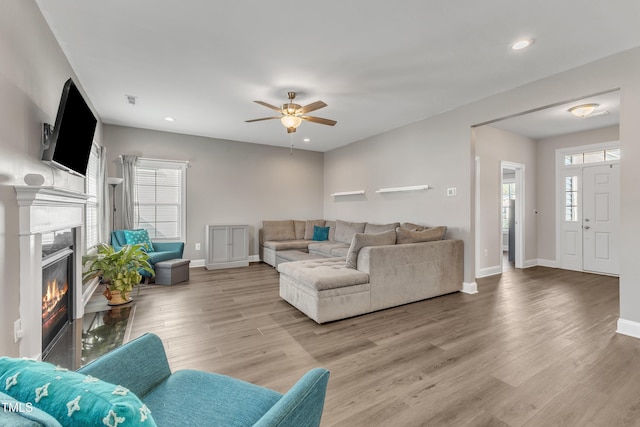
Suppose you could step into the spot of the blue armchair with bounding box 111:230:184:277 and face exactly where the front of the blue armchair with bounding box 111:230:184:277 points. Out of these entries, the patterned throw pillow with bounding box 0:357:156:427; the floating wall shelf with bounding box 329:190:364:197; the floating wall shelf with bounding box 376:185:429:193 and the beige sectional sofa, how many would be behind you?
0

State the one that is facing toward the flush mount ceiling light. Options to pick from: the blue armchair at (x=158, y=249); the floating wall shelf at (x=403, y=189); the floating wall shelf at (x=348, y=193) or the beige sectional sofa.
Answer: the blue armchair

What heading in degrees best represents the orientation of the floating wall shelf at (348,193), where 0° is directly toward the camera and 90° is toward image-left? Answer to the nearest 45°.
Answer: approximately 45°

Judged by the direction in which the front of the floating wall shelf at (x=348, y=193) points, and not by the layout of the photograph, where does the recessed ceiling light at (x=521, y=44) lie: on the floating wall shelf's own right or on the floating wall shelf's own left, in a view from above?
on the floating wall shelf's own left

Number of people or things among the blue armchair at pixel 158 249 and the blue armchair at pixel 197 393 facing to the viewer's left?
0

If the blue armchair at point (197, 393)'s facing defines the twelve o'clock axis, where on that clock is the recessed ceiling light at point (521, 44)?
The recessed ceiling light is roughly at 1 o'clock from the blue armchair.

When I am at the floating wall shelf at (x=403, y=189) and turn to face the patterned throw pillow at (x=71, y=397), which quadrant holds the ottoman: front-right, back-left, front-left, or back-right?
front-right

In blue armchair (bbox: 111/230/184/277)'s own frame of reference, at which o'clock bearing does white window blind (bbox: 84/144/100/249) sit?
The white window blind is roughly at 4 o'clock from the blue armchair.

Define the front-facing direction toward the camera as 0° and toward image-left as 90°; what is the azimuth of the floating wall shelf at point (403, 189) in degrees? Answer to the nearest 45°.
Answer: approximately 45°

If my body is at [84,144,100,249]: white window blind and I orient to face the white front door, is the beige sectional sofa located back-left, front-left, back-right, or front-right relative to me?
front-right

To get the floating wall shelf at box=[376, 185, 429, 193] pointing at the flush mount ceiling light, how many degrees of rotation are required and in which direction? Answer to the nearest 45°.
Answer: approximately 135° to its left

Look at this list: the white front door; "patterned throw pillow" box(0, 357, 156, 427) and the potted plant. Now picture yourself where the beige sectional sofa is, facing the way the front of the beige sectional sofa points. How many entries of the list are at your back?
1

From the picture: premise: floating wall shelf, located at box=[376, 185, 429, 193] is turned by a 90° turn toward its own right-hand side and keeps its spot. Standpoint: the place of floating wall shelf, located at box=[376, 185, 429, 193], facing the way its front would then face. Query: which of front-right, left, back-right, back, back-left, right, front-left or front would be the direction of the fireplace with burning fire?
left

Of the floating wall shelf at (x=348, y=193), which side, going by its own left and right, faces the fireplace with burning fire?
front

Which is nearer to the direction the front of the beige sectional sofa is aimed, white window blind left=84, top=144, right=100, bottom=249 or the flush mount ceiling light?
the white window blind

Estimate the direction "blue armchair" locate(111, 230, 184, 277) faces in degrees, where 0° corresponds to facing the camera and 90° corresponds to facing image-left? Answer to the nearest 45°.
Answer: approximately 315°

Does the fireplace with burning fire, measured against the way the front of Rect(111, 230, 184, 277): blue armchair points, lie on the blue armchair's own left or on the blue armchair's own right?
on the blue armchair's own right

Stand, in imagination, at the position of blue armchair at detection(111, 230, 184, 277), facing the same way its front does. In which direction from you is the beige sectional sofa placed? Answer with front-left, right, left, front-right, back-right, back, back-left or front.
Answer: front

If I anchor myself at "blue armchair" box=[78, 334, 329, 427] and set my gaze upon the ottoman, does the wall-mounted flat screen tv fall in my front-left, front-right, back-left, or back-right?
front-left
